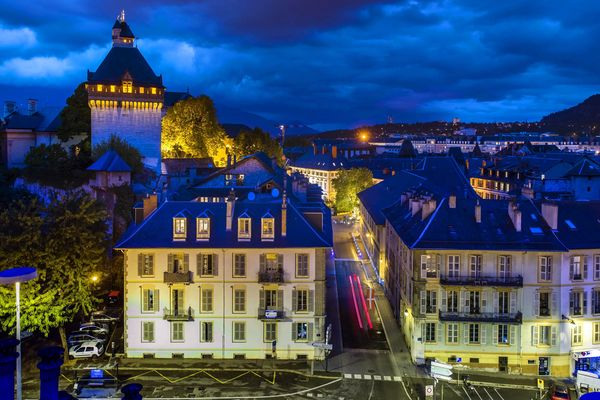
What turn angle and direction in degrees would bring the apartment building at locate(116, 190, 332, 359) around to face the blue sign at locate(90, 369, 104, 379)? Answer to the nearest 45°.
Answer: approximately 45° to its right

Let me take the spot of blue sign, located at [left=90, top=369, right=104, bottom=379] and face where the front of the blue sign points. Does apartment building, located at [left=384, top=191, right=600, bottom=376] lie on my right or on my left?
on my left

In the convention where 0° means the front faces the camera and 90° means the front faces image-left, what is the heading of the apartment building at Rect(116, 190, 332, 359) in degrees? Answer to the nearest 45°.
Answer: approximately 0°
